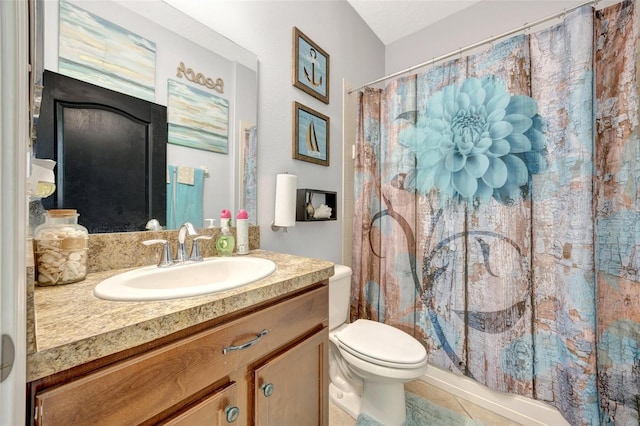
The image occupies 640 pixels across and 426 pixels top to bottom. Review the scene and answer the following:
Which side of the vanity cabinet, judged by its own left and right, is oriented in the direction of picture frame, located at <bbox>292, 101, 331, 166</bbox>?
left

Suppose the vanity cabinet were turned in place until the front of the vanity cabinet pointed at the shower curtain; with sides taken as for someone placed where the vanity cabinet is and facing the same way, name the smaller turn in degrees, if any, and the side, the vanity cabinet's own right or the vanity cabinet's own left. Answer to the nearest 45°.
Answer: approximately 45° to the vanity cabinet's own left

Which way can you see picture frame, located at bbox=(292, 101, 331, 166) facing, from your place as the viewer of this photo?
facing the viewer and to the right of the viewer

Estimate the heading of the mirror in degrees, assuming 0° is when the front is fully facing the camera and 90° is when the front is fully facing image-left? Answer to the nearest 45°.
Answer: approximately 315°

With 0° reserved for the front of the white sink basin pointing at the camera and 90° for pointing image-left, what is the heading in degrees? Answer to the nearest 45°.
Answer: approximately 315°

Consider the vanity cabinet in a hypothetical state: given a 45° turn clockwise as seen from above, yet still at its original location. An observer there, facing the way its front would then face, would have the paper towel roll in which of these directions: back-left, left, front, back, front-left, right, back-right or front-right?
back-left
